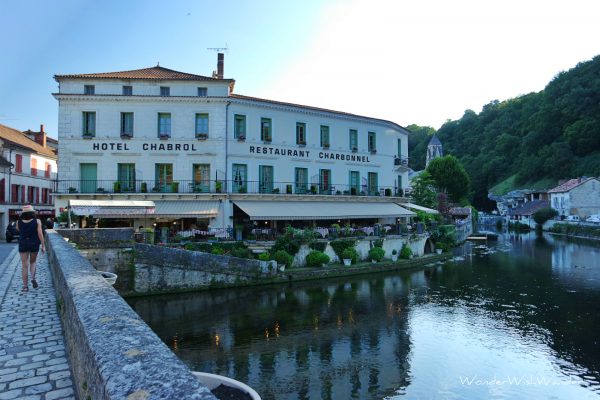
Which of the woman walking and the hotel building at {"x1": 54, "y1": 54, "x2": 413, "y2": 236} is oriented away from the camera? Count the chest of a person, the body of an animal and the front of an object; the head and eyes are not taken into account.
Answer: the woman walking

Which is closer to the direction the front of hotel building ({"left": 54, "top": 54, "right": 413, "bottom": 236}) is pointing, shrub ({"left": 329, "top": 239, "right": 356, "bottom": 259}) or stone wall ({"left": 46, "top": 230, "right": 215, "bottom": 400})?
the stone wall

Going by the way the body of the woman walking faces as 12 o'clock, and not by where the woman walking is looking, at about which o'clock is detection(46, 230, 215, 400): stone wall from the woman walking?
The stone wall is roughly at 6 o'clock from the woman walking.

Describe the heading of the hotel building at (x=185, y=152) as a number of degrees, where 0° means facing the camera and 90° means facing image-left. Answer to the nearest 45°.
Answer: approximately 0°

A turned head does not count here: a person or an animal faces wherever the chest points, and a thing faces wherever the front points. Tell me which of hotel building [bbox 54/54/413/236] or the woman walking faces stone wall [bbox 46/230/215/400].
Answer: the hotel building

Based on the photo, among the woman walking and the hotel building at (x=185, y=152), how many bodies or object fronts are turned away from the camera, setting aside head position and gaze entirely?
1

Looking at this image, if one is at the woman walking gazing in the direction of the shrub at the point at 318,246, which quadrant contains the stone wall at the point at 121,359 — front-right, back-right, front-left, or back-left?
back-right

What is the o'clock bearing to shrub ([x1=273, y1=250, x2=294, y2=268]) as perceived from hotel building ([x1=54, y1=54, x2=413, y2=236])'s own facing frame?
The shrub is roughly at 12 o'clock from the hotel building.

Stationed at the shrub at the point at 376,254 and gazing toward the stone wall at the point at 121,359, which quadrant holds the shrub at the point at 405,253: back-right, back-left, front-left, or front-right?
back-left

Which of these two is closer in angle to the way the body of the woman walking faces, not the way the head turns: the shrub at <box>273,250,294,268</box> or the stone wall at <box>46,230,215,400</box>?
the shrub

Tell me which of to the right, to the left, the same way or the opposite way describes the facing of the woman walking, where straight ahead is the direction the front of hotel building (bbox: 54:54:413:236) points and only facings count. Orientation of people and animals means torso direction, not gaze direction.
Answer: the opposite way

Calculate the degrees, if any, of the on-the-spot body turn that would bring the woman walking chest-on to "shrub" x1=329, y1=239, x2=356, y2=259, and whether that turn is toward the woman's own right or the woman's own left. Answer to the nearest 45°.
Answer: approximately 45° to the woman's own right

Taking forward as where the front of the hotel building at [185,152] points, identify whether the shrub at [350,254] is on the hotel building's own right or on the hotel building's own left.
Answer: on the hotel building's own left

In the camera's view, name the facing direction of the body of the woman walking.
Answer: away from the camera
